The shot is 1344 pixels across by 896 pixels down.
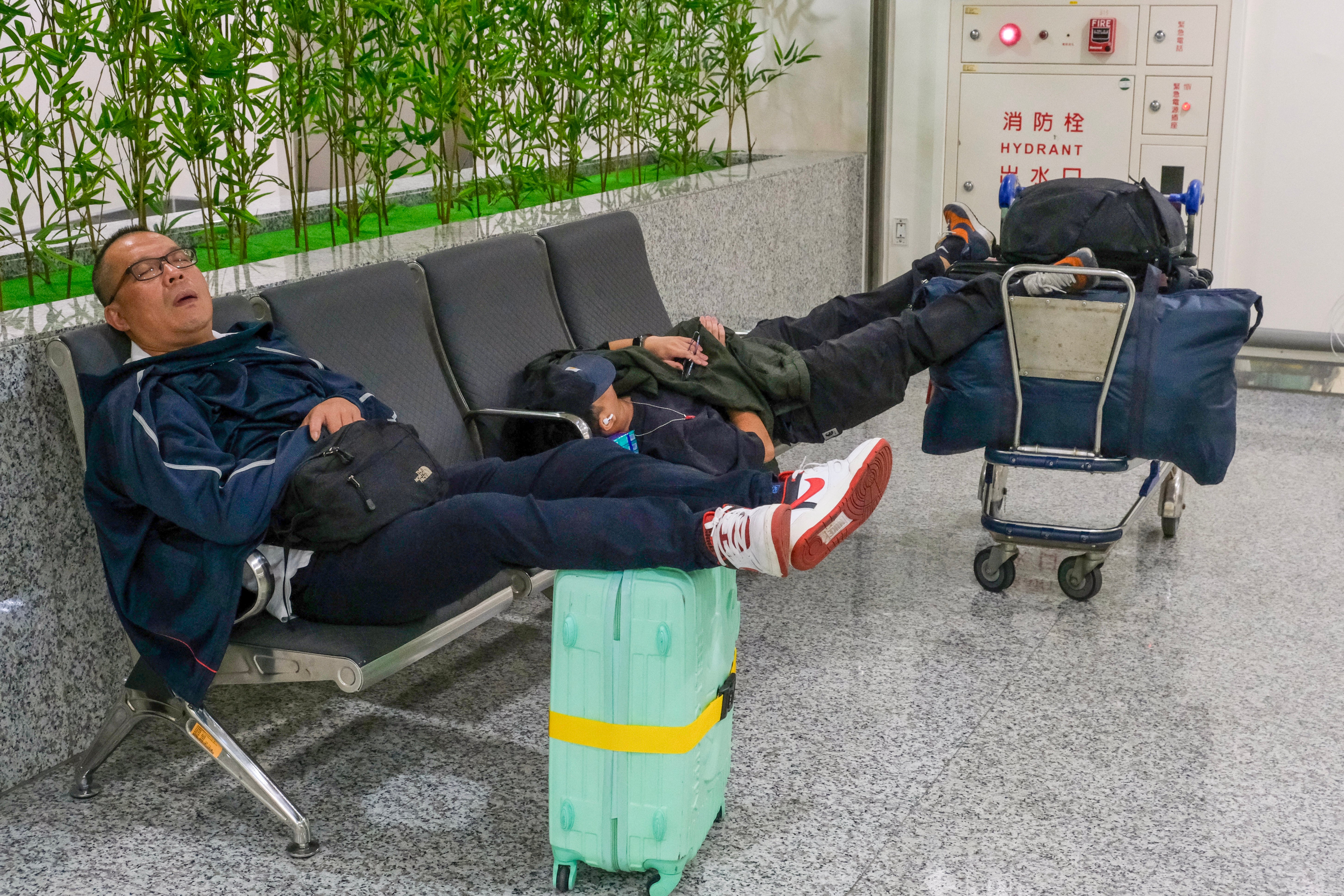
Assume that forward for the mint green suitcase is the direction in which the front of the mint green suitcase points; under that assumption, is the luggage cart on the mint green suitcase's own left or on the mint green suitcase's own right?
on the mint green suitcase's own left

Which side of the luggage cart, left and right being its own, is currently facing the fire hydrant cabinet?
back

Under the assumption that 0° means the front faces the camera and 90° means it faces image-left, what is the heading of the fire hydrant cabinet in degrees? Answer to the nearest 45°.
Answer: approximately 0°

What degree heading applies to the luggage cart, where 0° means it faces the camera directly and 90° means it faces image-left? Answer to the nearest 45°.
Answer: approximately 0°
